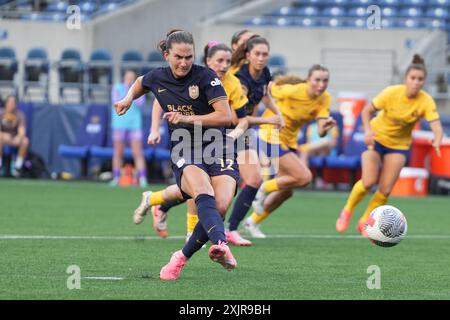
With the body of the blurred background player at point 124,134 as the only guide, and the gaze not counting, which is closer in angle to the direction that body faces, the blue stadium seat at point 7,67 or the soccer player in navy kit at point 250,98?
the soccer player in navy kit

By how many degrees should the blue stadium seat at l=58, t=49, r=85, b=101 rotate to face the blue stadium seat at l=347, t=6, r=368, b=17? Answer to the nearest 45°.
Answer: approximately 90° to its left

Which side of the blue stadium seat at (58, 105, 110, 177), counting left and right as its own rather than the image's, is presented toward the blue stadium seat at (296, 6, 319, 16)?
back

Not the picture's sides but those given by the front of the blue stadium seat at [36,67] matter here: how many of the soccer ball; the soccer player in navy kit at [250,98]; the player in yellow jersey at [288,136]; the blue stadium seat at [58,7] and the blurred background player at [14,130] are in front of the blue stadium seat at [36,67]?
4

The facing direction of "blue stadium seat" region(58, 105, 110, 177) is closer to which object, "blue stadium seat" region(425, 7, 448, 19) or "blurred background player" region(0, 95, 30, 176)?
the blurred background player

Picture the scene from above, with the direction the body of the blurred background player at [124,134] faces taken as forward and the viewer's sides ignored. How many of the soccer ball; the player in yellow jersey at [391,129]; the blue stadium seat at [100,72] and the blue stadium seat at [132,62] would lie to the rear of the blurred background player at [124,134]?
2

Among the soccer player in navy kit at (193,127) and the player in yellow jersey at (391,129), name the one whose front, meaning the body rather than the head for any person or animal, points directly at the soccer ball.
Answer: the player in yellow jersey

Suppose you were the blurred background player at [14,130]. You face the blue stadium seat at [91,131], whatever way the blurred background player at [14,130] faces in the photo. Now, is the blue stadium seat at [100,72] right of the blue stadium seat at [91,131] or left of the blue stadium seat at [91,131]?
left

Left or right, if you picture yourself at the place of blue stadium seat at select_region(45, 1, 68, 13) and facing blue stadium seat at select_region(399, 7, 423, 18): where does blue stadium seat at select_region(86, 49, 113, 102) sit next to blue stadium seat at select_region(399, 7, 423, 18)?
right

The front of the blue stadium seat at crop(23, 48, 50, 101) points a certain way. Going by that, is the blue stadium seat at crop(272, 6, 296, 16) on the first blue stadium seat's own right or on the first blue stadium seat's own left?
on the first blue stadium seat's own left
